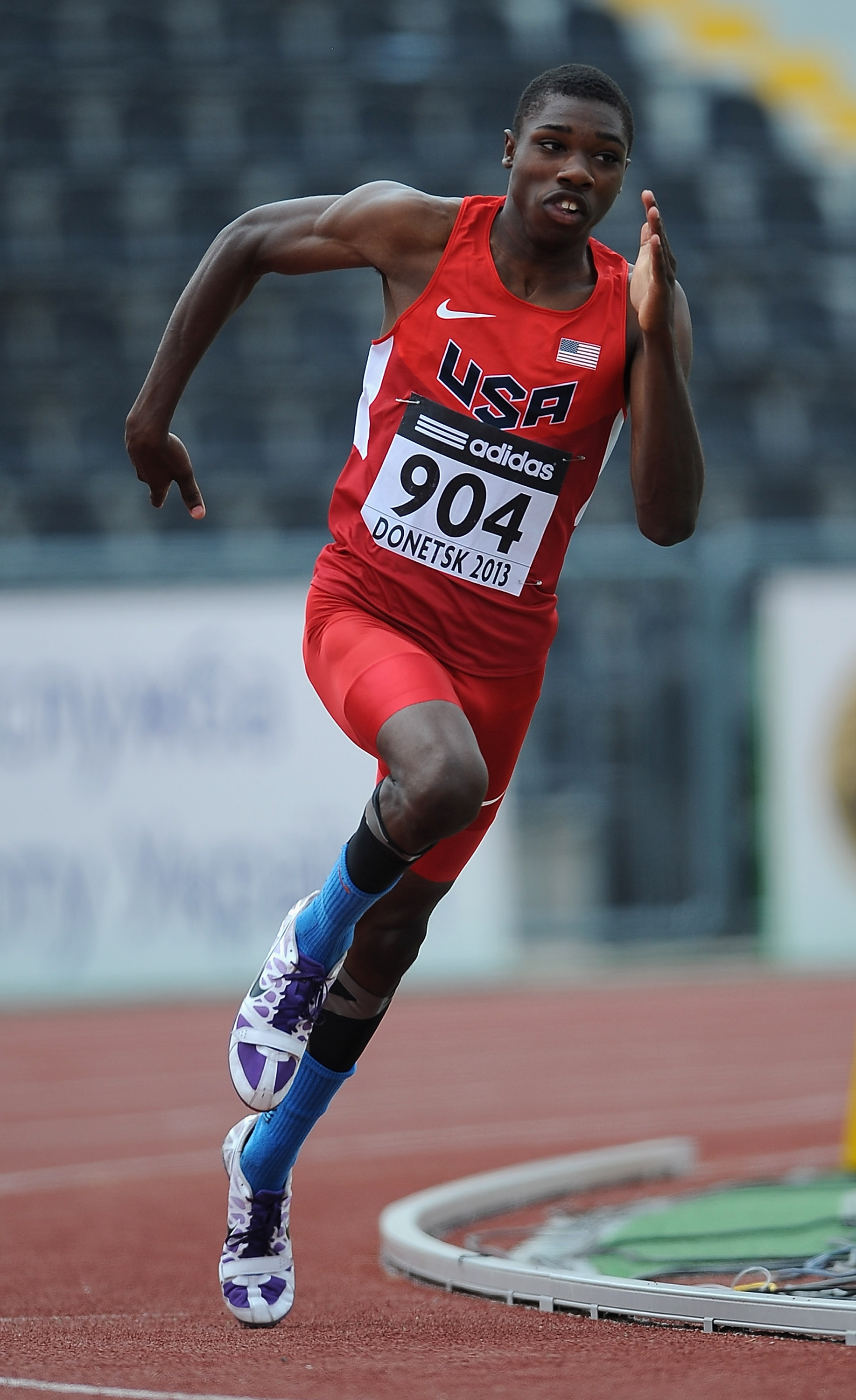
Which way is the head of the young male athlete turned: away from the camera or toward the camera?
toward the camera

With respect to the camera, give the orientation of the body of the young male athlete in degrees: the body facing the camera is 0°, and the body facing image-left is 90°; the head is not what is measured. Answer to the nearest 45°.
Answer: approximately 0°
